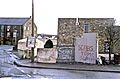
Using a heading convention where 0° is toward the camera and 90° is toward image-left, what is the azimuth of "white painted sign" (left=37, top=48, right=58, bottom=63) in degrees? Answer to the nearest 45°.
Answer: approximately 0°
